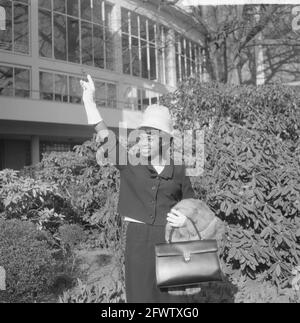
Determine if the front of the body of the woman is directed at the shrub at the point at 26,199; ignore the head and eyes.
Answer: no

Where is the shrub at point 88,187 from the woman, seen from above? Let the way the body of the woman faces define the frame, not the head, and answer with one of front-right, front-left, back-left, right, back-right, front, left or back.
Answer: back

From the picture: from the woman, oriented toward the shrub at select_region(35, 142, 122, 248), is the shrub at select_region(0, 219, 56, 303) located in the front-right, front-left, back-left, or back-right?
front-left

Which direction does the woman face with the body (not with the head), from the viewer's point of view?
toward the camera

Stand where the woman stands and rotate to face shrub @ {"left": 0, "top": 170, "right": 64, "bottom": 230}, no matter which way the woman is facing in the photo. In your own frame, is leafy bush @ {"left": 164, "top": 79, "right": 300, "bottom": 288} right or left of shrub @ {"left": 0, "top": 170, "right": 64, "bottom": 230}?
right

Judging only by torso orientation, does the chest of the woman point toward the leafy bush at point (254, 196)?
no
